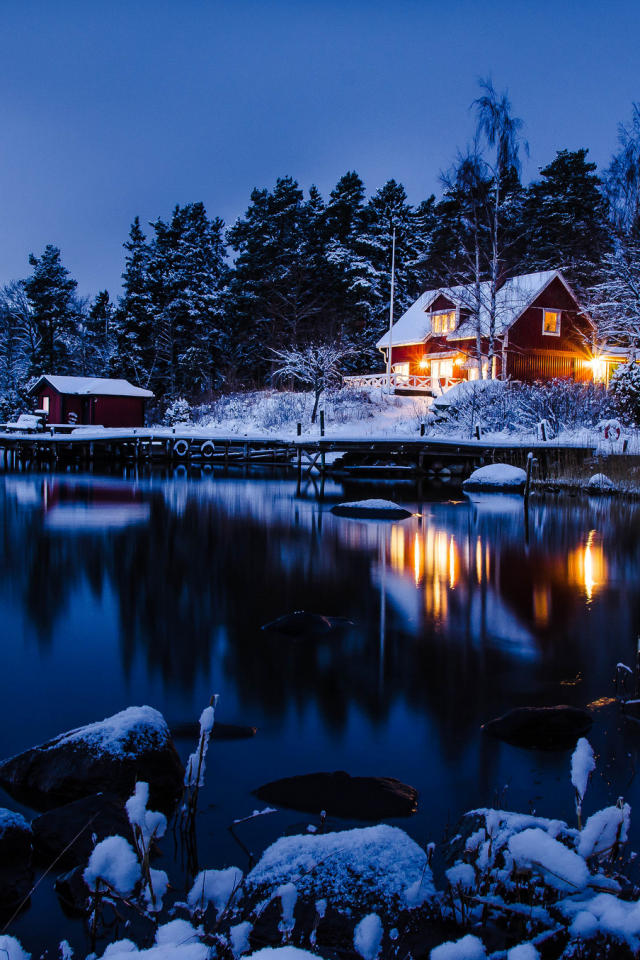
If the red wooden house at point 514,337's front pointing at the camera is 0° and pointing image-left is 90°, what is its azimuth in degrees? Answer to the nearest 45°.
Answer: approximately 45°

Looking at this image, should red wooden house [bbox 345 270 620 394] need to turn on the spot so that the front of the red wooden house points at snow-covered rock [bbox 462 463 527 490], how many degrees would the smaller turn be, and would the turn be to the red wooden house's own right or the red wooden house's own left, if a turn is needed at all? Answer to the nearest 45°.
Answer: approximately 45° to the red wooden house's own left

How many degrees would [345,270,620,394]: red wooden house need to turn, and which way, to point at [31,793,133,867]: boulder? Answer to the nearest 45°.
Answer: approximately 45° to its left

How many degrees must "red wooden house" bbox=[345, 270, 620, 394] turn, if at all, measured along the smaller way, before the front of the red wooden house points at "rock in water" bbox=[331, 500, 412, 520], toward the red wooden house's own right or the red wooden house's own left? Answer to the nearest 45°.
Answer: approximately 45° to the red wooden house's own left

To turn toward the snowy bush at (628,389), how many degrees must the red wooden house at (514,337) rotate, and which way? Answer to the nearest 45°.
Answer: approximately 45° to its left

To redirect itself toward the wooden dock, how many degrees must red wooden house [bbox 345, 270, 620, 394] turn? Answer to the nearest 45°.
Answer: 0° — it already faces it

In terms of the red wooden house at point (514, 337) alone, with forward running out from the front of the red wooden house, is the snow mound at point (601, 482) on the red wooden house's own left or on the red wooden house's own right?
on the red wooden house's own left

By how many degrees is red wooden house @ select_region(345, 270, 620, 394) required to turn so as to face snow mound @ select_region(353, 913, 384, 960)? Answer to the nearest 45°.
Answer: approximately 45° to its left
